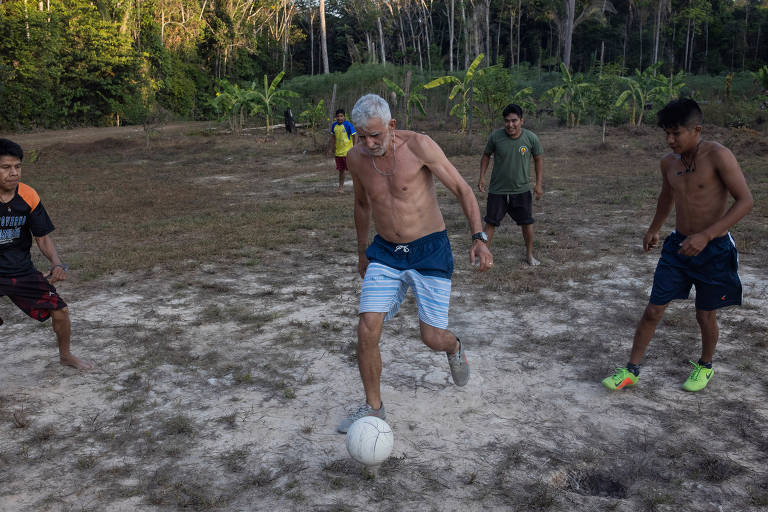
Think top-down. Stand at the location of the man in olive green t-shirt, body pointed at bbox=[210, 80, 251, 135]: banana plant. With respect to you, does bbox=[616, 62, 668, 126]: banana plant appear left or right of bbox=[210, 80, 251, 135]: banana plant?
right

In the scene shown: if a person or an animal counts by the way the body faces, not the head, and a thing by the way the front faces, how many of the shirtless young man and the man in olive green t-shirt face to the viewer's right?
0

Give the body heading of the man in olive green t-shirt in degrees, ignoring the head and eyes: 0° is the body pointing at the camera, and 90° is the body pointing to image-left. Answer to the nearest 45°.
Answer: approximately 0°

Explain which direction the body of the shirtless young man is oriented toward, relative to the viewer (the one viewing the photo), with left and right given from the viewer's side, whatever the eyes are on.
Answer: facing the viewer and to the left of the viewer

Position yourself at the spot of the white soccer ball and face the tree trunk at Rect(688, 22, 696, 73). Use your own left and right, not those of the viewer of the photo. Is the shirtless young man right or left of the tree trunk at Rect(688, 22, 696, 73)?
right

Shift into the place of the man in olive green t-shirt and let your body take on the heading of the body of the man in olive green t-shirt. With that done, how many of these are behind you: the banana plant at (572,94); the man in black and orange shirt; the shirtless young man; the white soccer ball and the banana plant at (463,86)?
2

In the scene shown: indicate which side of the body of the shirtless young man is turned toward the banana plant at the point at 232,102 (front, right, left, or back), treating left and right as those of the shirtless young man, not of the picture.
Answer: right

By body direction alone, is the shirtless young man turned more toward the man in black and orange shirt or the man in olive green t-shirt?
the man in black and orange shirt

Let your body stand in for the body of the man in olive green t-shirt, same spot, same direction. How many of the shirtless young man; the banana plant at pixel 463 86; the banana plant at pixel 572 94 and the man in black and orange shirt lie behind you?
2

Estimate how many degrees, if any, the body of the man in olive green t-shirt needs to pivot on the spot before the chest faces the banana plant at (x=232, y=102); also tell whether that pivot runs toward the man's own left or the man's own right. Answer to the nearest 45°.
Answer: approximately 135° to the man's own right

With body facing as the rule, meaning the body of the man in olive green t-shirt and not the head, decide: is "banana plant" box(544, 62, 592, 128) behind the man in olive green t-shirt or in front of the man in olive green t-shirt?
behind

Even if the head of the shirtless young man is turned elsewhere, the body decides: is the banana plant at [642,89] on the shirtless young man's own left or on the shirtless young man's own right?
on the shirtless young man's own right

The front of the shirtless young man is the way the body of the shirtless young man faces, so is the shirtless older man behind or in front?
in front
